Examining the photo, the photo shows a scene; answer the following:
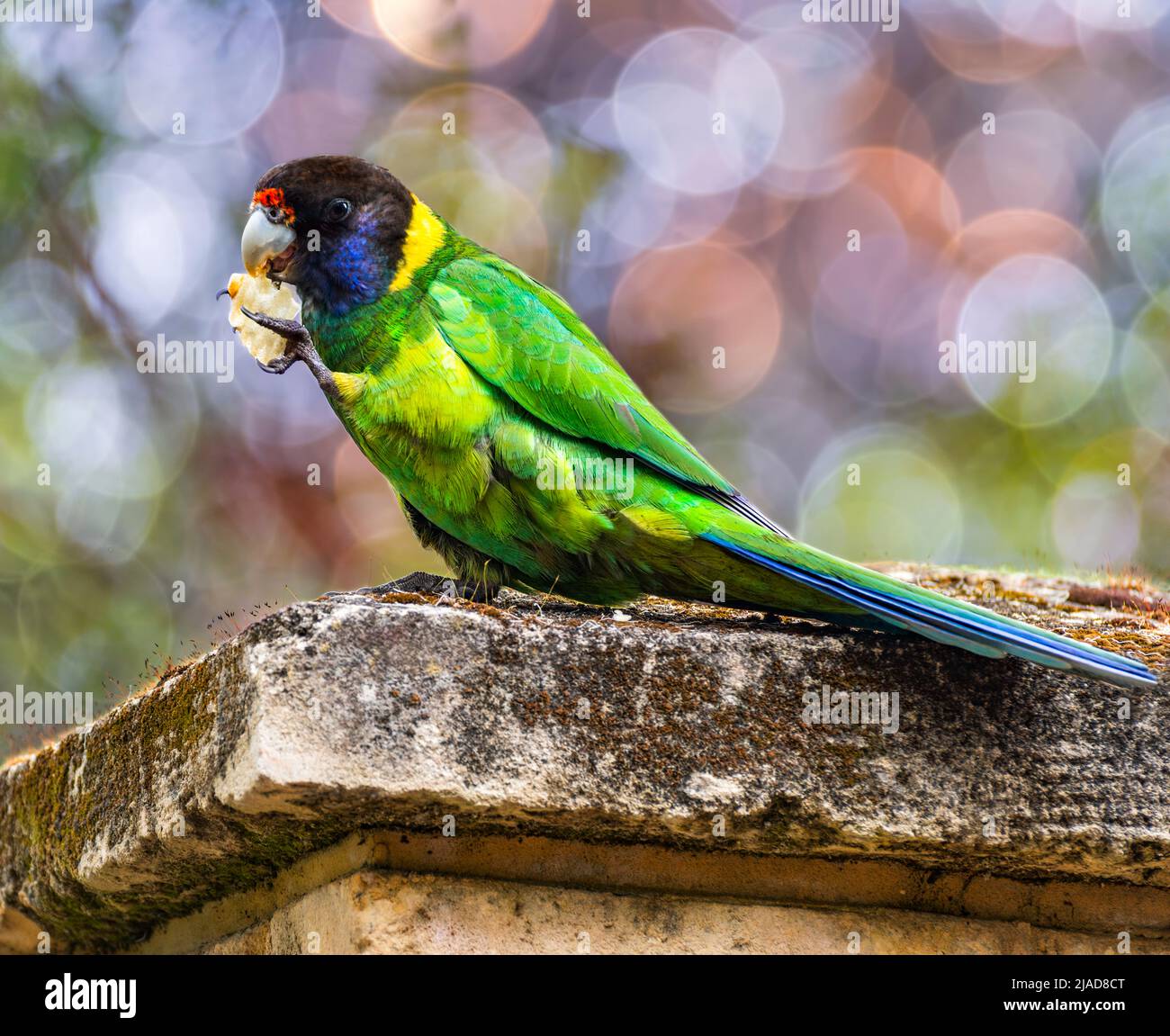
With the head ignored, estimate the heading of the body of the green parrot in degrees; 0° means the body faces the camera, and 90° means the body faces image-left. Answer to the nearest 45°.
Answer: approximately 90°
